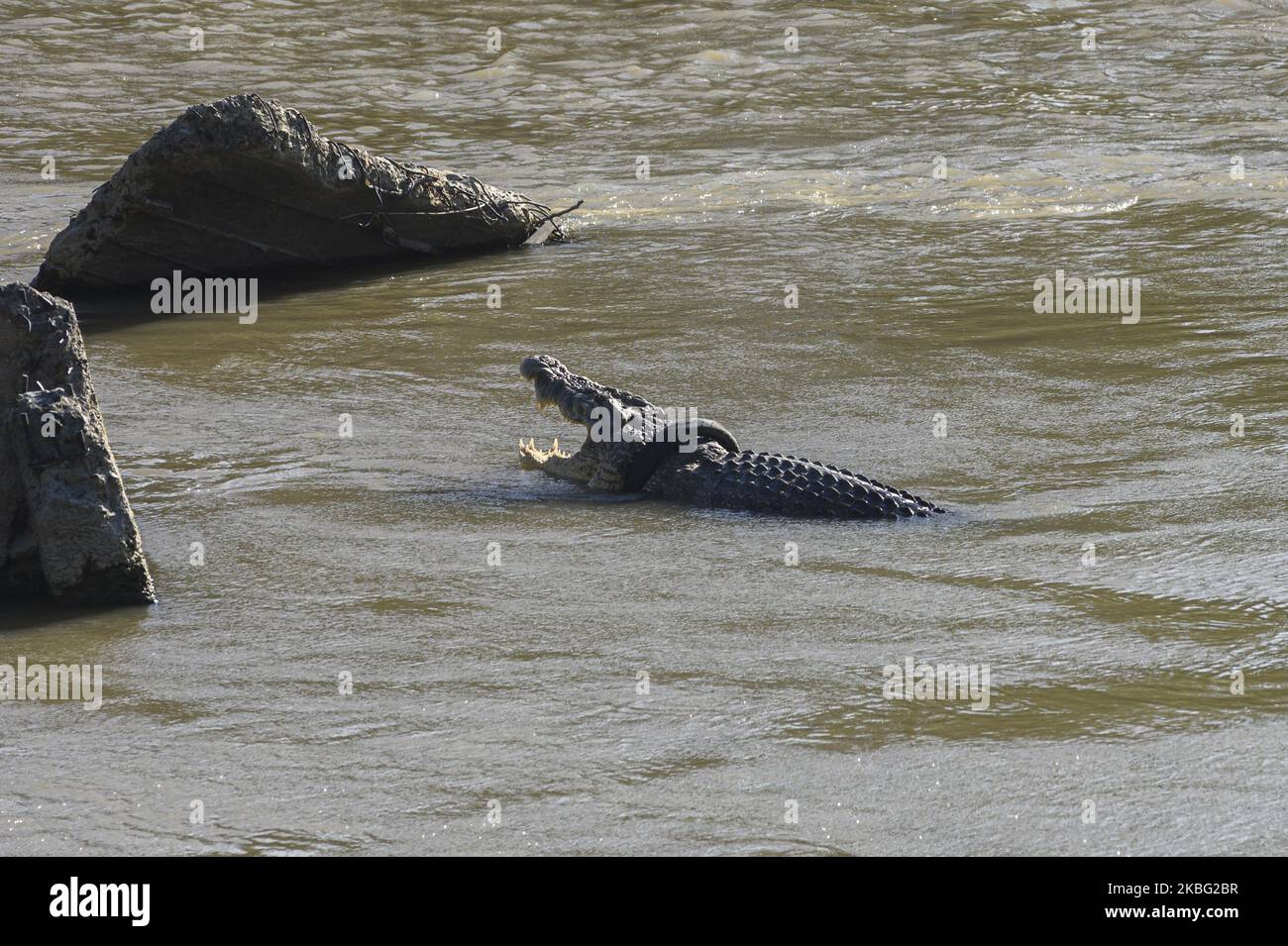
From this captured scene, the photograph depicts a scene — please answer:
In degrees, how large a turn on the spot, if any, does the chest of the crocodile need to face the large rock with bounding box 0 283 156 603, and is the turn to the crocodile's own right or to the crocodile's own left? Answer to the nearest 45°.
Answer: approximately 45° to the crocodile's own left

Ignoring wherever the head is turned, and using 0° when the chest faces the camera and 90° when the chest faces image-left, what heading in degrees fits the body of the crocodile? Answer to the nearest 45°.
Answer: approximately 90°

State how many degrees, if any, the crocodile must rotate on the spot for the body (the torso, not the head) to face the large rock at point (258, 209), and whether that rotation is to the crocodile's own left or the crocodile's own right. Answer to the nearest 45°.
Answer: approximately 45° to the crocodile's own right
